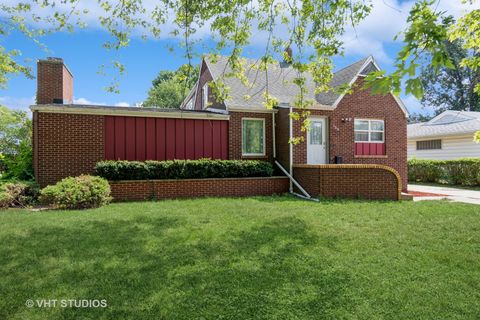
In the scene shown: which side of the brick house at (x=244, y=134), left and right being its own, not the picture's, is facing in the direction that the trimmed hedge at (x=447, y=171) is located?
left

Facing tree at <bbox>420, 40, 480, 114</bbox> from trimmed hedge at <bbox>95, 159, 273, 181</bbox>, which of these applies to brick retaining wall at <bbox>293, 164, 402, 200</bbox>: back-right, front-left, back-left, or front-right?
front-right

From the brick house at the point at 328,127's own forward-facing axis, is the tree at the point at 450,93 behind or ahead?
behind

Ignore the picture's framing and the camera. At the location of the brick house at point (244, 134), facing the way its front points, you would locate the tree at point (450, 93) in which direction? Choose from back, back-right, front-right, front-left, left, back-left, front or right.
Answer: back-left

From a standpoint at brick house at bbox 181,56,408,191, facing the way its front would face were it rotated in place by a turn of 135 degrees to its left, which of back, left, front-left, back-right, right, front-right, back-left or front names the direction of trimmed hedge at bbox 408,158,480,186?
front

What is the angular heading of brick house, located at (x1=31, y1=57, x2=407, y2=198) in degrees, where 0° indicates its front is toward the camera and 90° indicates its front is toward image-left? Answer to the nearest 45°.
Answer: approximately 0°

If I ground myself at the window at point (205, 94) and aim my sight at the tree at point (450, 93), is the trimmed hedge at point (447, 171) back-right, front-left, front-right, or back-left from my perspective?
front-right

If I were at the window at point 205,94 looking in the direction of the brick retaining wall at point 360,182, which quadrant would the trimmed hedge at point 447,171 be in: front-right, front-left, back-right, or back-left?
front-left

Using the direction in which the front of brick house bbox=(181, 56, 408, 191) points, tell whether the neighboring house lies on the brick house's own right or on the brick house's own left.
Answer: on the brick house's own left
